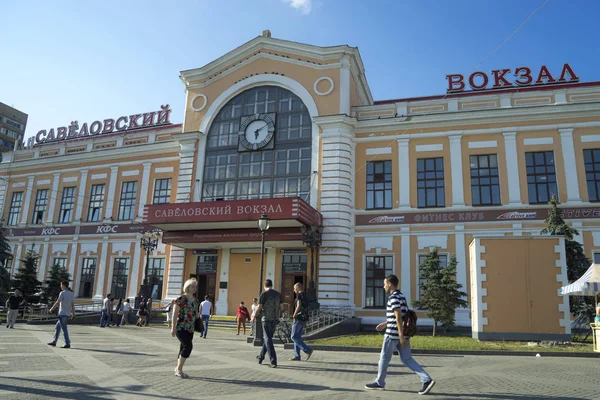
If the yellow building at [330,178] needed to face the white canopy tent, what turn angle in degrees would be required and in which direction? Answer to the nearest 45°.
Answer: approximately 90° to its left

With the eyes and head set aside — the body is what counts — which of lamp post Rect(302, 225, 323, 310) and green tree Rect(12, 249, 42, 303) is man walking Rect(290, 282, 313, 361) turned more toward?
the green tree

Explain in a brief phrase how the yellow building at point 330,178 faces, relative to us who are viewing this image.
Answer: facing the viewer and to the left of the viewer

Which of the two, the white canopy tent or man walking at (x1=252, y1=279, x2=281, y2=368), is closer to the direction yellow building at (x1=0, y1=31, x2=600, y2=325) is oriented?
the man walking

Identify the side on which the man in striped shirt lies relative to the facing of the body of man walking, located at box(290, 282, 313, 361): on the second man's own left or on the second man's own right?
on the second man's own left

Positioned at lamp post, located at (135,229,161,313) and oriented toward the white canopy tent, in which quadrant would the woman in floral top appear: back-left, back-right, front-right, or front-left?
front-right

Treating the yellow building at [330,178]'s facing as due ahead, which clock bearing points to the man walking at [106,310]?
The man walking is roughly at 1 o'clock from the yellow building.
